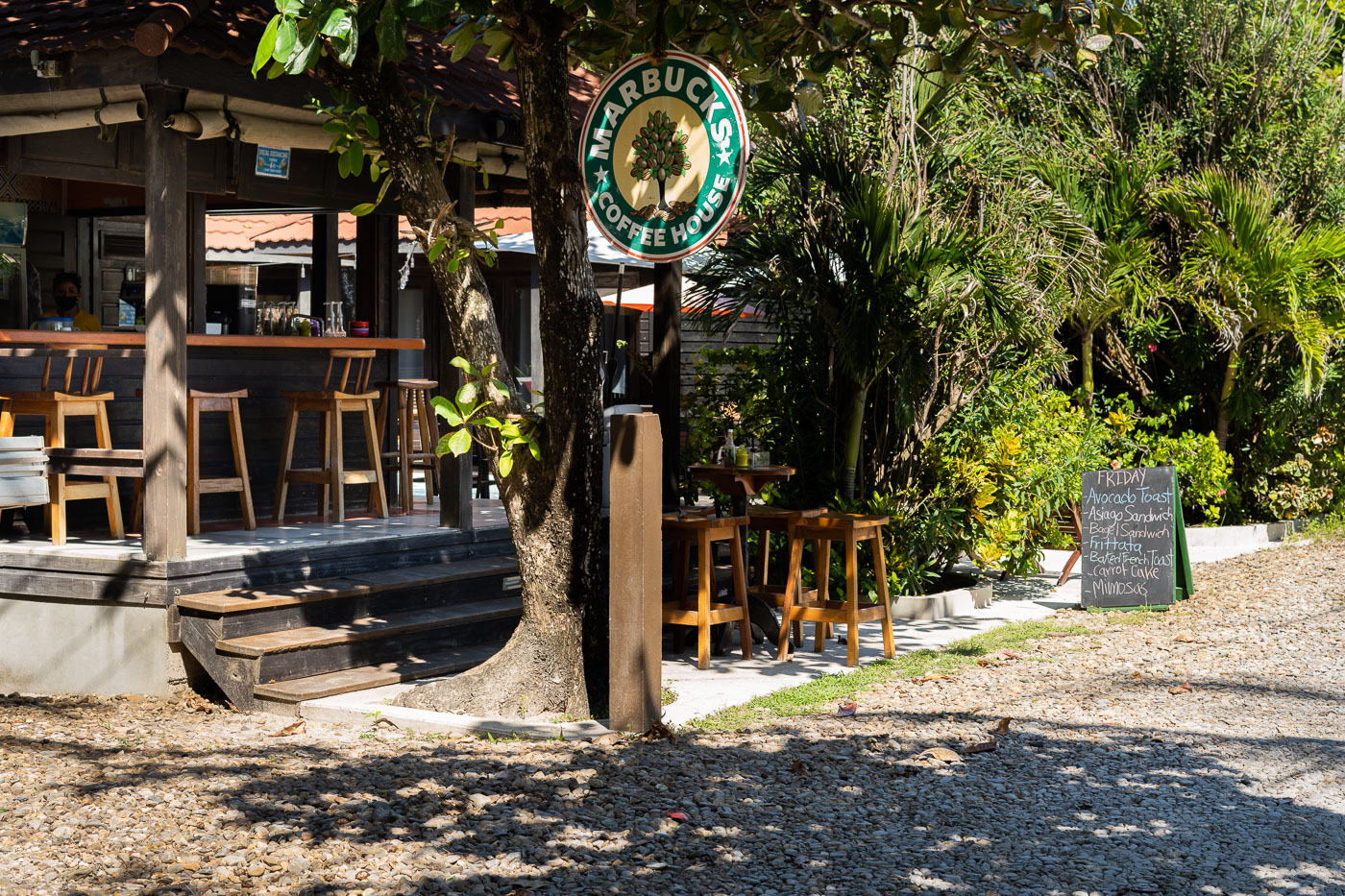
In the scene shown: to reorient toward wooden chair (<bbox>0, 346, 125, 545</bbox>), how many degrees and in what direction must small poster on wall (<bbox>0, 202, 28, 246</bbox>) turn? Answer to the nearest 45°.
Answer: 0° — it already faces it

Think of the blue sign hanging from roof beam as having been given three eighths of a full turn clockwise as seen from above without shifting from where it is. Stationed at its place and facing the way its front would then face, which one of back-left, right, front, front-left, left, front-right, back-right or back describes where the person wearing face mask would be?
front

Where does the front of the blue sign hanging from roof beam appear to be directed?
toward the camera

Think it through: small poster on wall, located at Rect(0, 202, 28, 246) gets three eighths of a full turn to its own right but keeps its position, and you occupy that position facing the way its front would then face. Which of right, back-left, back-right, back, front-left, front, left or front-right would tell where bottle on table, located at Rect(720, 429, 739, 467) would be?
back

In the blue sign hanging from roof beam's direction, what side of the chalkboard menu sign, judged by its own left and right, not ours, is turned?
right

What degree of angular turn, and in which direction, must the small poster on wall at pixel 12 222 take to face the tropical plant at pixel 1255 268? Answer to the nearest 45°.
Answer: approximately 90° to its left

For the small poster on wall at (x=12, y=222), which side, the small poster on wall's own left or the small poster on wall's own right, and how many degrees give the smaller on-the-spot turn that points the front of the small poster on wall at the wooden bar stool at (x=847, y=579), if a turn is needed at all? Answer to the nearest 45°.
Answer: approximately 45° to the small poster on wall's own left

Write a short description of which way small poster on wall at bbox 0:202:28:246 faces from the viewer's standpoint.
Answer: facing the viewer

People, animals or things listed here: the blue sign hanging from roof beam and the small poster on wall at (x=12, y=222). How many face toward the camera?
2
